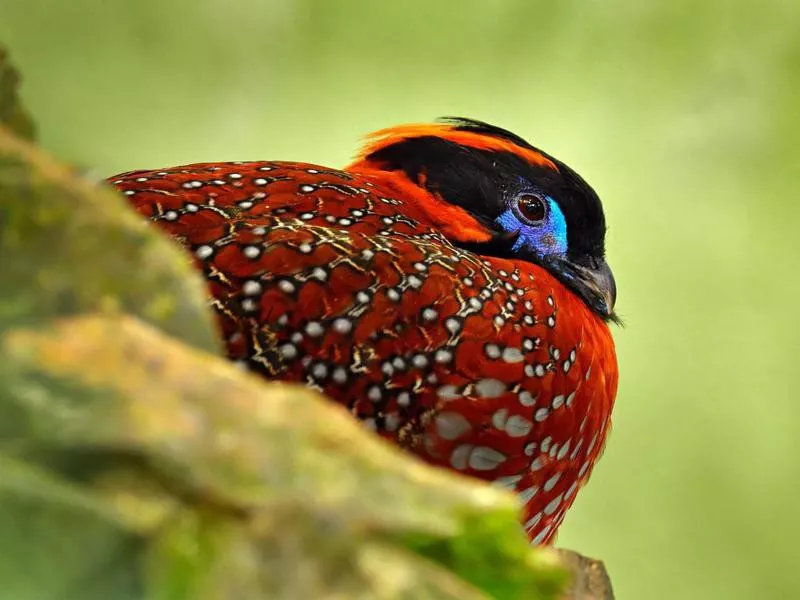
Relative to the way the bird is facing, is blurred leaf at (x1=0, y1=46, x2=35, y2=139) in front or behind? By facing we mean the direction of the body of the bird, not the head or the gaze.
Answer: behind

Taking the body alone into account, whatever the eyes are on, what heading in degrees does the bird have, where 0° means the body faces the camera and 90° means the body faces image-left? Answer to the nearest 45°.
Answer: approximately 270°

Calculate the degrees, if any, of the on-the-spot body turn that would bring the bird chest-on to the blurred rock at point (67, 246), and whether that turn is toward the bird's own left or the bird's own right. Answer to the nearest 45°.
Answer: approximately 135° to the bird's own right
